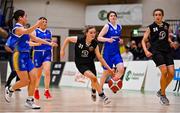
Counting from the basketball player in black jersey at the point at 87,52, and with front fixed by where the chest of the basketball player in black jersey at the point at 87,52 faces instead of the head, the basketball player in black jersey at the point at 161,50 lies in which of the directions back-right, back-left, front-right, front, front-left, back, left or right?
front-left

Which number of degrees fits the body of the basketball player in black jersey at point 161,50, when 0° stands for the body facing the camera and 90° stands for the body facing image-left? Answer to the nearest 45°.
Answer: approximately 0°

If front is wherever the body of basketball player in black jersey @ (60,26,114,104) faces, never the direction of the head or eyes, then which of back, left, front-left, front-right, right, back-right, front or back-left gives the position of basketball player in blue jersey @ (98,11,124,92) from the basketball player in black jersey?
left

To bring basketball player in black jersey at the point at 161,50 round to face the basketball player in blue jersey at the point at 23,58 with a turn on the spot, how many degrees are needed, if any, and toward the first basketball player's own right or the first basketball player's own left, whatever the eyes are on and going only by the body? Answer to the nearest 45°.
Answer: approximately 45° to the first basketball player's own right

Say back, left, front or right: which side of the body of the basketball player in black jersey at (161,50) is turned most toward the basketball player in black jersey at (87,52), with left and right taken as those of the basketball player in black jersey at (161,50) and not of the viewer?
right

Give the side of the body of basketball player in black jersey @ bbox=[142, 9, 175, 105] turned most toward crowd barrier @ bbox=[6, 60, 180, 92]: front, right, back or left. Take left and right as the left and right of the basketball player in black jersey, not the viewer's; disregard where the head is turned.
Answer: back

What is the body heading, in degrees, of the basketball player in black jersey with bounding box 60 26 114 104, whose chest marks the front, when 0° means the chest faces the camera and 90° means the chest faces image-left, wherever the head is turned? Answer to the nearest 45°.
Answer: approximately 315°

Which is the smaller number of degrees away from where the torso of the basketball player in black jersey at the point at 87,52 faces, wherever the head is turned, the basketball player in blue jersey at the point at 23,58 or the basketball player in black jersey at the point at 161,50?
the basketball player in black jersey

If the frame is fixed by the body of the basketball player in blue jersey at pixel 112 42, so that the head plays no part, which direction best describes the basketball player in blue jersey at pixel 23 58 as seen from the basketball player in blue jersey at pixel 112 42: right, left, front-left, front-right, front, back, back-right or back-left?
right
